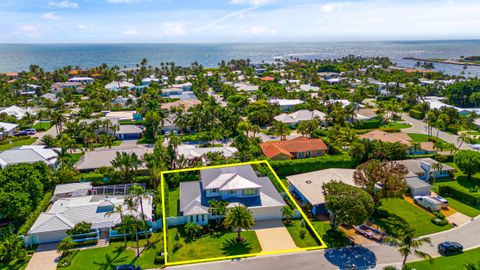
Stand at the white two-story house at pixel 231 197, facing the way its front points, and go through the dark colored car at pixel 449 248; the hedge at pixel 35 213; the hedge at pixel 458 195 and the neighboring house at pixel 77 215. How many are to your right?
2

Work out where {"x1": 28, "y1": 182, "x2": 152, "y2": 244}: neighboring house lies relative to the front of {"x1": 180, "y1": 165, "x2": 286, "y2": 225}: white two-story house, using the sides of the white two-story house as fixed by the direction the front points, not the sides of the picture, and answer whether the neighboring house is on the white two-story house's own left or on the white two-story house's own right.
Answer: on the white two-story house's own right

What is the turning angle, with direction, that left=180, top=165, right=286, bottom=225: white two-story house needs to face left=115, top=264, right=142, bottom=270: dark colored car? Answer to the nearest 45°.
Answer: approximately 45° to its right

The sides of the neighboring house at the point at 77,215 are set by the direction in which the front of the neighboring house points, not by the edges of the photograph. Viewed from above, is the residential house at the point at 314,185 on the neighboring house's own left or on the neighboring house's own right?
on the neighboring house's own left

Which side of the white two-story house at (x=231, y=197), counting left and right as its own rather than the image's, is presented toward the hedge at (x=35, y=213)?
right

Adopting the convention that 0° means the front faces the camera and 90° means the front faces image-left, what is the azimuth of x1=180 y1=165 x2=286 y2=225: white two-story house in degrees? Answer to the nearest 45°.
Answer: approximately 0°

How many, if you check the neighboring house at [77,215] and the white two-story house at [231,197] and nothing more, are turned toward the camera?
2

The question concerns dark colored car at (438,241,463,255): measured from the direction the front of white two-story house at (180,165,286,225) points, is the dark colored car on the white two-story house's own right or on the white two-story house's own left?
on the white two-story house's own left

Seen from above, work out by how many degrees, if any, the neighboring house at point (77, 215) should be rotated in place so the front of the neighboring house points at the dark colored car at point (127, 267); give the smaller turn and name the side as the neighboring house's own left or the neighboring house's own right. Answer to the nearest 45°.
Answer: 0° — it already faces it

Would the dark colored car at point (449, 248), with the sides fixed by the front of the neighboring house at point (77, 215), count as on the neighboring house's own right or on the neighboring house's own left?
on the neighboring house's own left

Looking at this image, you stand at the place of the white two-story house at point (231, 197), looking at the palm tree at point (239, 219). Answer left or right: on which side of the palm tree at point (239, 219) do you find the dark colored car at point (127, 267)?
right
